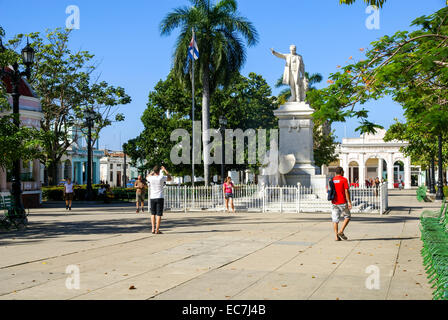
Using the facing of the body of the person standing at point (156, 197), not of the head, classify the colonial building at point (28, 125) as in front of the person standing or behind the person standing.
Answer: in front

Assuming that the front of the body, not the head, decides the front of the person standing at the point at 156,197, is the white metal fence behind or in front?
in front

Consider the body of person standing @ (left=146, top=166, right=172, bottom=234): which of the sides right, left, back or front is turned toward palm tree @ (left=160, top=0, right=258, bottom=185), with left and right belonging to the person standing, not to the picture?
front

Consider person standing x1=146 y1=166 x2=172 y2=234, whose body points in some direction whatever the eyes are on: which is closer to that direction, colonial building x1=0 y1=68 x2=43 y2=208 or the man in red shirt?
the colonial building

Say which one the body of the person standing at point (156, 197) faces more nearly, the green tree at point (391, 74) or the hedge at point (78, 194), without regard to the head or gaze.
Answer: the hedge

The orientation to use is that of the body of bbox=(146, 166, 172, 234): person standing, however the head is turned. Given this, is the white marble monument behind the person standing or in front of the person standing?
in front

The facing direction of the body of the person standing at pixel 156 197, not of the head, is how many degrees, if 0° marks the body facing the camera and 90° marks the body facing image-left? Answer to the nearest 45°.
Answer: approximately 180°

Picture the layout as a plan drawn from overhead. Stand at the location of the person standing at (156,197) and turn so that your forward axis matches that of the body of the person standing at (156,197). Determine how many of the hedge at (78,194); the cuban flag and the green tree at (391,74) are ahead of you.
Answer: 2

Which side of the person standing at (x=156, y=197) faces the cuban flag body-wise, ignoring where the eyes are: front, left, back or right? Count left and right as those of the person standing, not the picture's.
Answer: front

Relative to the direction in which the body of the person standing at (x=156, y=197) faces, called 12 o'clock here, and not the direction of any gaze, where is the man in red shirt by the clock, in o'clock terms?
The man in red shirt is roughly at 4 o'clock from the person standing.

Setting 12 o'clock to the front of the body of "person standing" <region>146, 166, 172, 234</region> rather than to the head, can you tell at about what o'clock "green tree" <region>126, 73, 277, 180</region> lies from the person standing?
The green tree is roughly at 12 o'clock from the person standing.
